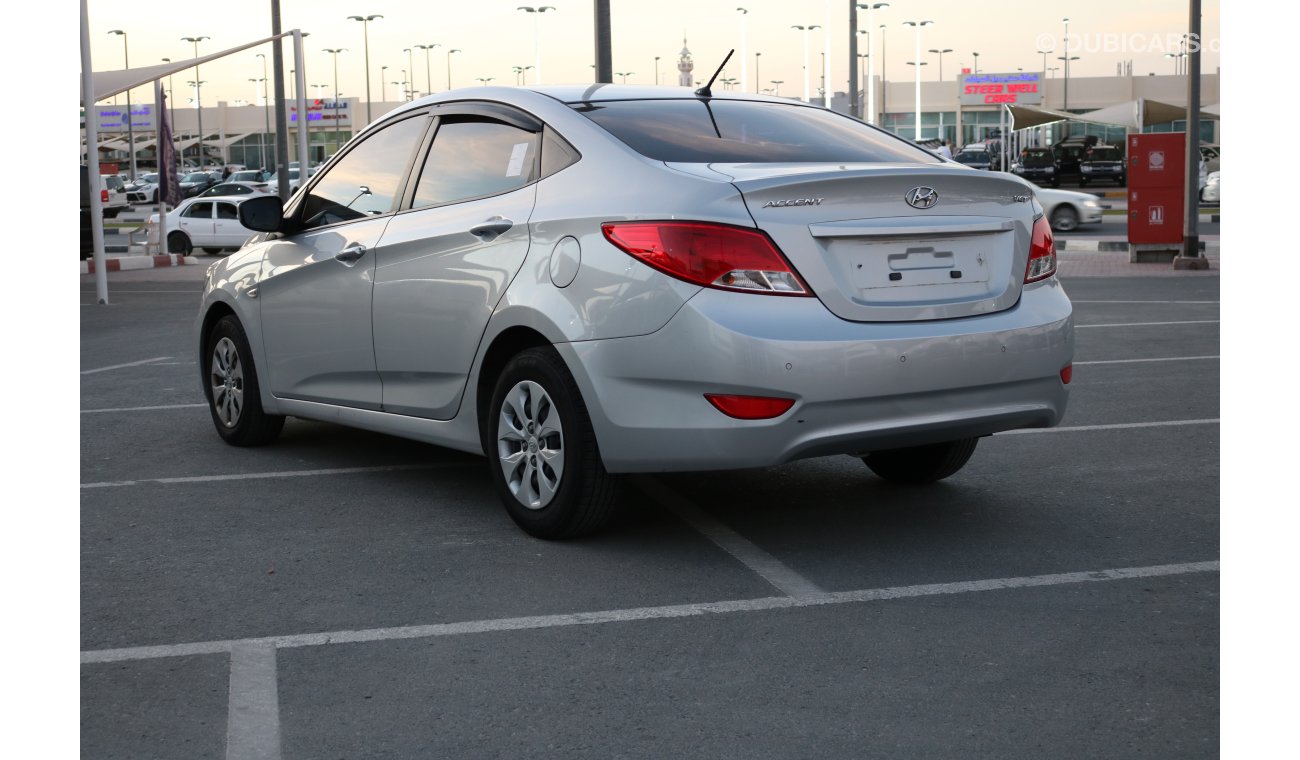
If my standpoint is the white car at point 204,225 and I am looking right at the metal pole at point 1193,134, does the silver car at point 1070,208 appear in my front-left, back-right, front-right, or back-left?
front-left

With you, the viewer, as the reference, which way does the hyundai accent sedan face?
facing away from the viewer and to the left of the viewer

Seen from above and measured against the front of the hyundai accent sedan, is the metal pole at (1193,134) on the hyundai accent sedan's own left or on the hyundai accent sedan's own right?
on the hyundai accent sedan's own right

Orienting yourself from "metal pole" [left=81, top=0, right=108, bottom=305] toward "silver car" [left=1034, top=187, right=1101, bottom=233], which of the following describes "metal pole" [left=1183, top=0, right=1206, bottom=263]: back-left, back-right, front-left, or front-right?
front-right

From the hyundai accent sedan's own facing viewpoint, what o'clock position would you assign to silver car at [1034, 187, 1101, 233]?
The silver car is roughly at 2 o'clock from the hyundai accent sedan.

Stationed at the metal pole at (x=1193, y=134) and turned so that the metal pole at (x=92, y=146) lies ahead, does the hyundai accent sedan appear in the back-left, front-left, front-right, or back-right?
front-left
